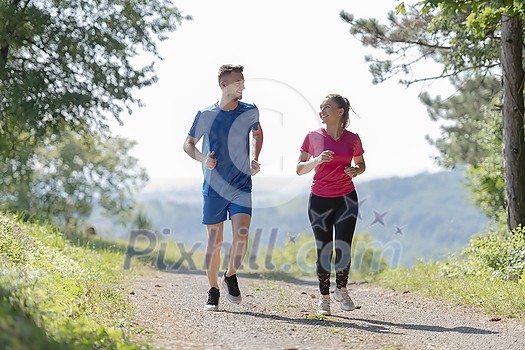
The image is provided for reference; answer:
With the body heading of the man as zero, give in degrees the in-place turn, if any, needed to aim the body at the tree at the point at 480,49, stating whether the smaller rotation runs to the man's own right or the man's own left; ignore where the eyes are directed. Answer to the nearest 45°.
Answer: approximately 135° to the man's own left

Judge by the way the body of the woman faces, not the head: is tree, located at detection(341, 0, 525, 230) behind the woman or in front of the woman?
behind

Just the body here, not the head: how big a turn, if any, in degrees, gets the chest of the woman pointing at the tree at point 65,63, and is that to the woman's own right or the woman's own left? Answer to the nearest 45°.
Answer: approximately 135° to the woman's own right

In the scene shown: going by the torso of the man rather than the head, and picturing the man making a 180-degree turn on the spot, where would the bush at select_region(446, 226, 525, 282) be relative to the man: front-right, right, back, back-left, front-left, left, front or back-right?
front-right

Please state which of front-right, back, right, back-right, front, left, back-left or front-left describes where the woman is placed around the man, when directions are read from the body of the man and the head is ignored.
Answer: left

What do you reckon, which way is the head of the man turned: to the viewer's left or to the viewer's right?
to the viewer's right

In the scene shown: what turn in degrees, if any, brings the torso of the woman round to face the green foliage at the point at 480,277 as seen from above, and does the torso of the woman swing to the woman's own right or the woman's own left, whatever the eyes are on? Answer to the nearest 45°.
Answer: approximately 135° to the woman's own left

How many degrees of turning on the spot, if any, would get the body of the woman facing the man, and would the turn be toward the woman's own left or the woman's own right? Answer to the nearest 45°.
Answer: approximately 90° to the woman's own right

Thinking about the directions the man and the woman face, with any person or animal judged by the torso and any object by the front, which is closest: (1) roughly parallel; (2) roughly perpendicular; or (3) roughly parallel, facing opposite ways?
roughly parallel

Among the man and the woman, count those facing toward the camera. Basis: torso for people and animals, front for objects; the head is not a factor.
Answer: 2

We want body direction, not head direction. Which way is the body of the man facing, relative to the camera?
toward the camera

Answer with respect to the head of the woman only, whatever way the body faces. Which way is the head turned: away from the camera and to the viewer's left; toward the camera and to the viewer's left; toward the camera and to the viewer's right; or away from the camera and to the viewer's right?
toward the camera and to the viewer's left
